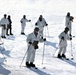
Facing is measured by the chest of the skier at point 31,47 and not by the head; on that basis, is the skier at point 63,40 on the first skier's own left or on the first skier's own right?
on the first skier's own left

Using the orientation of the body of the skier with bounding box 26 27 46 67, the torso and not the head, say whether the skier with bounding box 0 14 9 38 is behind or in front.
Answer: behind

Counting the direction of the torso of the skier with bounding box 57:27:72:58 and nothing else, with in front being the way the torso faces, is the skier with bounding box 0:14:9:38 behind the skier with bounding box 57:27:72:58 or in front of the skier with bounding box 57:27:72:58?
behind

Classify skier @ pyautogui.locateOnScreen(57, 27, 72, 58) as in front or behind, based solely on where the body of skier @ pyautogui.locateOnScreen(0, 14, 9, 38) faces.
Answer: in front

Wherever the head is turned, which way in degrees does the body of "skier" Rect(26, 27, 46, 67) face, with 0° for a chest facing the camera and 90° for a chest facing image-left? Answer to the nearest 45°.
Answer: approximately 315°

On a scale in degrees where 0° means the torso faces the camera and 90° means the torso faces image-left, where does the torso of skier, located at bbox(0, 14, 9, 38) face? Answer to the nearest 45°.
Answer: approximately 0°

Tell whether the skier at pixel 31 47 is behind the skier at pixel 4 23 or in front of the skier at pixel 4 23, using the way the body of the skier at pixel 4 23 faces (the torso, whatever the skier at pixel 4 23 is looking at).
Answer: in front

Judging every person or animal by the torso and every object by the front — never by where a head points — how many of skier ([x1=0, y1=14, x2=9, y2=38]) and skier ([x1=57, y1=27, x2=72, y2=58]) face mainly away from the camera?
0
